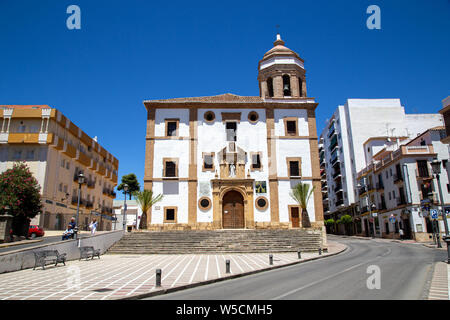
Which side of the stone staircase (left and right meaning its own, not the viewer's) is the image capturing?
front

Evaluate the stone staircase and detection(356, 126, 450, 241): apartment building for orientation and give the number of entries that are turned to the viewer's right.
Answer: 0

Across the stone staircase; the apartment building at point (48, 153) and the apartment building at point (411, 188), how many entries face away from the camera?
0

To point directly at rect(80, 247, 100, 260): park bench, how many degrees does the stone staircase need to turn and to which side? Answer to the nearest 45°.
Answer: approximately 45° to its right

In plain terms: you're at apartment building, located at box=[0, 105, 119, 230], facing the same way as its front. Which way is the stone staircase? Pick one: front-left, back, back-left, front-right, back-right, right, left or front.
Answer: front

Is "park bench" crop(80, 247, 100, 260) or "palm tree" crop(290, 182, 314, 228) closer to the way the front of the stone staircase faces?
the park bench

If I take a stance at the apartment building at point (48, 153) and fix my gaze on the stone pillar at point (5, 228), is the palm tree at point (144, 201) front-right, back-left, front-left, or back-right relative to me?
front-left

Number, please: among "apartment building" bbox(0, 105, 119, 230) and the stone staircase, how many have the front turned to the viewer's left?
0

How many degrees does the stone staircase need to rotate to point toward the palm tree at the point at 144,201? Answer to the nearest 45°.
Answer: approximately 135° to its right

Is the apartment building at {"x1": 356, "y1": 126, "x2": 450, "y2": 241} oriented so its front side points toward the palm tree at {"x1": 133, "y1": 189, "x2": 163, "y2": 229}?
yes

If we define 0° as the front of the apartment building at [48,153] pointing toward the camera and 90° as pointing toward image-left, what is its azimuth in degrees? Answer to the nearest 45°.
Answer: approximately 315°

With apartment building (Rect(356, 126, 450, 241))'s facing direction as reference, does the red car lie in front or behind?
in front

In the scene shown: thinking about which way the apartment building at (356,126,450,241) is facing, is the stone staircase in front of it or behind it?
in front

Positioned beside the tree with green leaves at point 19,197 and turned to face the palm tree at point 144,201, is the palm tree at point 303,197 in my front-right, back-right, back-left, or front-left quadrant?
front-right

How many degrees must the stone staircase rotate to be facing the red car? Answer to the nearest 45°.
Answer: approximately 90° to its right

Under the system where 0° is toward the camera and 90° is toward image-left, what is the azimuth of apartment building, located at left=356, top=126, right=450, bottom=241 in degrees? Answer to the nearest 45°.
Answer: approximately 45°
